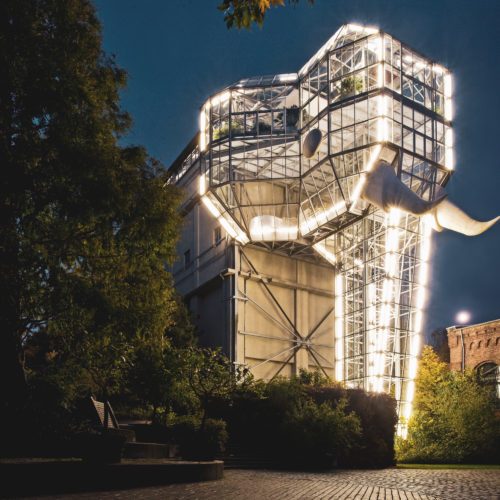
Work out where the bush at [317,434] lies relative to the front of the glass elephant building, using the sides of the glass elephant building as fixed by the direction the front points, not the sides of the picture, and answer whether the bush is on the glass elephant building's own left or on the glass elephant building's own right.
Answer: on the glass elephant building's own right

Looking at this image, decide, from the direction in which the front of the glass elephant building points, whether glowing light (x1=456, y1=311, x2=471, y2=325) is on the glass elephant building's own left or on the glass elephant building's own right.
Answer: on the glass elephant building's own left

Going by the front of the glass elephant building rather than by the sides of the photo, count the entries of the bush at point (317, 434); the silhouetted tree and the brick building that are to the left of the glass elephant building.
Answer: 1

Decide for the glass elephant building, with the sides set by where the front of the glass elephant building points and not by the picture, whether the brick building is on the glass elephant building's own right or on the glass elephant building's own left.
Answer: on the glass elephant building's own left

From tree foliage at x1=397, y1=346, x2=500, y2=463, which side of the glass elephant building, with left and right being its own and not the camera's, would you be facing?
front

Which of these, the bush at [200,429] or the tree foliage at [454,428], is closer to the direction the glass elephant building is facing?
the tree foliage

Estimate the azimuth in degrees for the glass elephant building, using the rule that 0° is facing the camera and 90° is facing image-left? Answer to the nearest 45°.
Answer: approximately 315°

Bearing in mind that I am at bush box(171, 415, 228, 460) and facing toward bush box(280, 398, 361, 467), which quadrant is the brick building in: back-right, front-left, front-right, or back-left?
front-left

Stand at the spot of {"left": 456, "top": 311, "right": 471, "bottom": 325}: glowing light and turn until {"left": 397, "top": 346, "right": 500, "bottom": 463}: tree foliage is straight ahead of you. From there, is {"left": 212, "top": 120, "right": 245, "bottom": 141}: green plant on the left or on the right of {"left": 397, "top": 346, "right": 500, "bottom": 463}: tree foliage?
right

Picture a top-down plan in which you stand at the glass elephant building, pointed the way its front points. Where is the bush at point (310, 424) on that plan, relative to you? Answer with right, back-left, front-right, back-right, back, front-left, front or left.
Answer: front-right

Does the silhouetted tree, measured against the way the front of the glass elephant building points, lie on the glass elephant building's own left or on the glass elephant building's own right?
on the glass elephant building's own right
